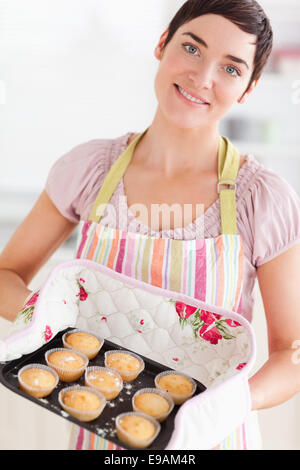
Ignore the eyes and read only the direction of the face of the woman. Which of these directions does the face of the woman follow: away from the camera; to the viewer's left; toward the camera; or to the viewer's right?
toward the camera

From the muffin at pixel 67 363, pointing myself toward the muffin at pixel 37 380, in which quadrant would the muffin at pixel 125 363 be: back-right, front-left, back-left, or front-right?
back-left

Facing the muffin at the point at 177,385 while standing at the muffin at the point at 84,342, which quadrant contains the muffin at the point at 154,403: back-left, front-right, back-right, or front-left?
front-right

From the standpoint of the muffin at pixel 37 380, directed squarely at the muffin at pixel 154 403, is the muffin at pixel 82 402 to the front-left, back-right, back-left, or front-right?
front-right

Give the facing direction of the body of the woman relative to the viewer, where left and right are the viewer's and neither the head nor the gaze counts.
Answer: facing the viewer

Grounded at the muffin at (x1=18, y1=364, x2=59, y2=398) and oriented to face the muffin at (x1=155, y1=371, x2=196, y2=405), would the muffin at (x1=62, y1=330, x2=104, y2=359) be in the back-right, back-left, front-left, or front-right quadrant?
front-left
